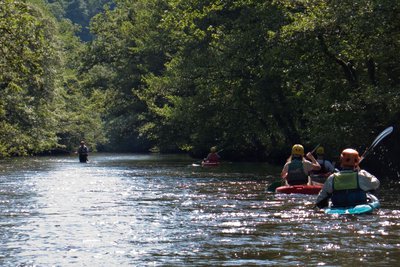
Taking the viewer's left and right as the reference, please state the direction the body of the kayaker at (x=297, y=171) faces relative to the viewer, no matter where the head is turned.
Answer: facing away from the viewer

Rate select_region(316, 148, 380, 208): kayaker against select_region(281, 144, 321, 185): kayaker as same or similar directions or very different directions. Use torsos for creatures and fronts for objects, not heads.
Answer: same or similar directions

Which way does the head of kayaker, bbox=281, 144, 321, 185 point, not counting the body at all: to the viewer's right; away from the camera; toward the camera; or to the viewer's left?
away from the camera

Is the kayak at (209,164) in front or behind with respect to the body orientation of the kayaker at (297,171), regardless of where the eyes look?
in front

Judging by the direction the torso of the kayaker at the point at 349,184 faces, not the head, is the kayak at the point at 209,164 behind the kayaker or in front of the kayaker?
in front

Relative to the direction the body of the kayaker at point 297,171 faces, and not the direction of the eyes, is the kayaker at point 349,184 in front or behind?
behind

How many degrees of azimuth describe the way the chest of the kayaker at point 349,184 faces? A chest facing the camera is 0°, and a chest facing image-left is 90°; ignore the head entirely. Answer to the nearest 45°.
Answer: approximately 180°

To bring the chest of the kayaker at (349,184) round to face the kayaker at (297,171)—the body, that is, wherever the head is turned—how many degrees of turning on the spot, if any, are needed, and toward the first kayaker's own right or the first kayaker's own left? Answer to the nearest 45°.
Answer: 0° — they already face them
